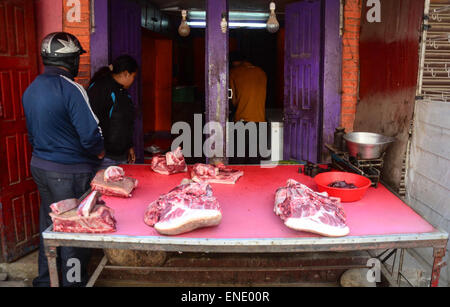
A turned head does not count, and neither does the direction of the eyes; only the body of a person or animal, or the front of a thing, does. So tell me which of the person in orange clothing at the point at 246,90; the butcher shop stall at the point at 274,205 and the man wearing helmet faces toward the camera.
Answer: the butcher shop stall

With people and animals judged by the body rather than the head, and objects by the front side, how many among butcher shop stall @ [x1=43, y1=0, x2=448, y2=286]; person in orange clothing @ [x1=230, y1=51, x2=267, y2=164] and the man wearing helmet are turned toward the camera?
1

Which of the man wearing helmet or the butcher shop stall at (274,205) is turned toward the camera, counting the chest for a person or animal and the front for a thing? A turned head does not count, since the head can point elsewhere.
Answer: the butcher shop stall

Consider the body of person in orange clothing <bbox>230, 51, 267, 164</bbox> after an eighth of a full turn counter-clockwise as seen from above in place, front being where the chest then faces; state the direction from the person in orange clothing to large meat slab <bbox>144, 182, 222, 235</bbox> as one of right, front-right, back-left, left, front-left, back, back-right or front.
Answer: left

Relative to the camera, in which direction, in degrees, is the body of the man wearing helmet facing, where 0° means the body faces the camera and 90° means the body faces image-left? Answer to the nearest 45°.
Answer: approximately 225°

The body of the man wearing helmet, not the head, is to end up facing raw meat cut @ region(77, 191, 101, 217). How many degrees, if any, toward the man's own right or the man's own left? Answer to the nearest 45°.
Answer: approximately 135° to the man's own right

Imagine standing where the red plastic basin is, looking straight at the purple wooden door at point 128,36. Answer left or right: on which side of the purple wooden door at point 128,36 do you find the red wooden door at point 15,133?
left

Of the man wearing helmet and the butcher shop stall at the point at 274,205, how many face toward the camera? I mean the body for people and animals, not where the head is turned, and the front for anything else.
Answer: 1

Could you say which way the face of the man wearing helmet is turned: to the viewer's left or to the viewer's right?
to the viewer's right

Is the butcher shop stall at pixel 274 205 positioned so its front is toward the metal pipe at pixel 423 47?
no

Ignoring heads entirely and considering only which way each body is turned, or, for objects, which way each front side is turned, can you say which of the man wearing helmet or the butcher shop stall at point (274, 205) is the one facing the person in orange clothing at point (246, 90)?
the man wearing helmet

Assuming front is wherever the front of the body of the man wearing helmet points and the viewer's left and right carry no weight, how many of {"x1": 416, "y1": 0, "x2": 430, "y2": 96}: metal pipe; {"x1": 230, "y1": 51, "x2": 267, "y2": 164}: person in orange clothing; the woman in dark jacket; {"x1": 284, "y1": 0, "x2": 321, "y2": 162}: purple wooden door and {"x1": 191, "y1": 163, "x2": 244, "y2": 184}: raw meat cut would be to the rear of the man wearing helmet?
0

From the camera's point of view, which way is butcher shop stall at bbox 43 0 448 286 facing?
toward the camera

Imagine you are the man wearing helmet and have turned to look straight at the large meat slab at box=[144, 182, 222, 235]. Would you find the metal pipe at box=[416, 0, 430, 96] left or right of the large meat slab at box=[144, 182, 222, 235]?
left

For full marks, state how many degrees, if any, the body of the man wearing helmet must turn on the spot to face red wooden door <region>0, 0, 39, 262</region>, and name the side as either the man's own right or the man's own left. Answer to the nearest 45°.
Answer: approximately 45° to the man's own left

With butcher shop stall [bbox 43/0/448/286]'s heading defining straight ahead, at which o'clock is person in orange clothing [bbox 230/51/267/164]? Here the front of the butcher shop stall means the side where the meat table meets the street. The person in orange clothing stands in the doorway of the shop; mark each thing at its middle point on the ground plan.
The person in orange clothing is roughly at 6 o'clock from the butcher shop stall.

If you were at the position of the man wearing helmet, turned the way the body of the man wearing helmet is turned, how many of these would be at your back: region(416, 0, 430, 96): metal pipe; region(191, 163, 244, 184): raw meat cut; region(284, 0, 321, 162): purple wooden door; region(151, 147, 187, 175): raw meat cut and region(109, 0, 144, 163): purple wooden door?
0

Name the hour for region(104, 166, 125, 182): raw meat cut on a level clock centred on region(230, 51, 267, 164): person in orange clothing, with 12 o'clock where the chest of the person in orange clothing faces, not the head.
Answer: The raw meat cut is roughly at 8 o'clock from the person in orange clothing.
